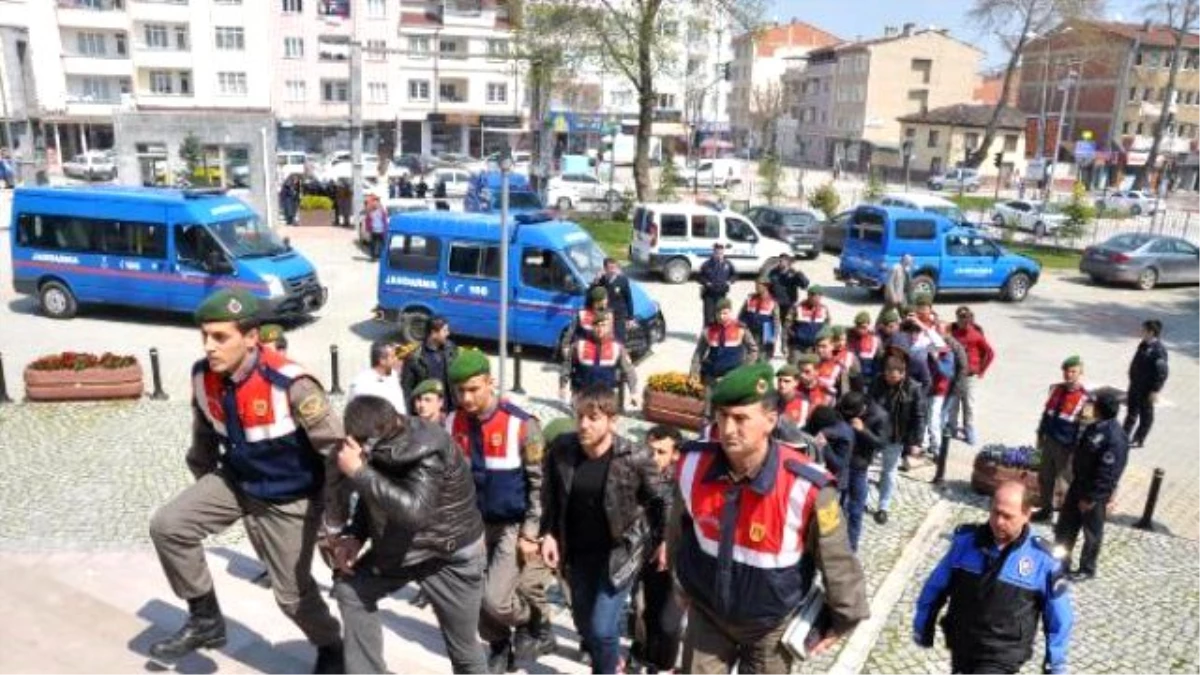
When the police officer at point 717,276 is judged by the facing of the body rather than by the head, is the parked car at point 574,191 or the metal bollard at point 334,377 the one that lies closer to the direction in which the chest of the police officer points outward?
the metal bollard

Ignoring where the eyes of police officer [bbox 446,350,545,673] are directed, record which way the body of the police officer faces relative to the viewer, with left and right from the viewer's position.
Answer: facing the viewer and to the left of the viewer

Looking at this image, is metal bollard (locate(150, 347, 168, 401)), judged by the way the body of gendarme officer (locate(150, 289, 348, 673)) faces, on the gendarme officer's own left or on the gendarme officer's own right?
on the gendarme officer's own right

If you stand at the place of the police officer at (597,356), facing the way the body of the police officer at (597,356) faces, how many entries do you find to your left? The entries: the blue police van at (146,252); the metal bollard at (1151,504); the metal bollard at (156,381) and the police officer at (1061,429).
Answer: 2

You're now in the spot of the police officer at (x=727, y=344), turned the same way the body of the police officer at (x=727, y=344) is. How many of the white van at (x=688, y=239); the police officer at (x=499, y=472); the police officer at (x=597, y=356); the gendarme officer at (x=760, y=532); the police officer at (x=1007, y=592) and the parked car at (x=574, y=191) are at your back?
2

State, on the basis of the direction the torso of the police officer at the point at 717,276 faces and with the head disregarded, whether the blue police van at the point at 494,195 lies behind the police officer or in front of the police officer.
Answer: behind

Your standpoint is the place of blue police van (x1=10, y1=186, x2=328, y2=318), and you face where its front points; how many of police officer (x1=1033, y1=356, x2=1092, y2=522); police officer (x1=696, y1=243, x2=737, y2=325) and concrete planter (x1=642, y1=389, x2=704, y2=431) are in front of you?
3

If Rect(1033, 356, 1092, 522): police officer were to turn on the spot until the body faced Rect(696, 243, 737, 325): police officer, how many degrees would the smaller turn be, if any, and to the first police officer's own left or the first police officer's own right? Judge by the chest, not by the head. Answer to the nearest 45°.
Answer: approximately 135° to the first police officer's own right

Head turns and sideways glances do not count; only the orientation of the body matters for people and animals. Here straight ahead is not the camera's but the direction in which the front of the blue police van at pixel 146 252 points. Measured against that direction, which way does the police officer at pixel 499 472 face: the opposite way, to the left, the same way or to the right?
to the right

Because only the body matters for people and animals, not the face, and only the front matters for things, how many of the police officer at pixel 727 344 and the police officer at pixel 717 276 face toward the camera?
2

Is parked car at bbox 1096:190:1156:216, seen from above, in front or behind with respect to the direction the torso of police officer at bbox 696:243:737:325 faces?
behind

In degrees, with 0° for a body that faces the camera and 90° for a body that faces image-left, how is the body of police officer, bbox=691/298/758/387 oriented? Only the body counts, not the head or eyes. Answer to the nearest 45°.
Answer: approximately 0°

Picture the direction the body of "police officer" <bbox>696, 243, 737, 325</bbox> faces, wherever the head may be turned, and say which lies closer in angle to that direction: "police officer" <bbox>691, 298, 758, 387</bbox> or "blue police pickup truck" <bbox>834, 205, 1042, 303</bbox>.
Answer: the police officer
